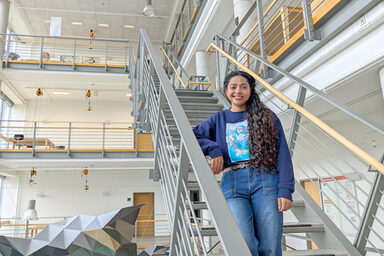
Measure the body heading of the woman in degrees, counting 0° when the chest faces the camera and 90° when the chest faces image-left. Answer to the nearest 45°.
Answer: approximately 0°

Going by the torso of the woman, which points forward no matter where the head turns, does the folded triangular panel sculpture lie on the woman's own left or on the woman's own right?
on the woman's own right

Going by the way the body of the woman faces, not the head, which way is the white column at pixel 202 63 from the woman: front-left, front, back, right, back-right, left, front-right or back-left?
back
